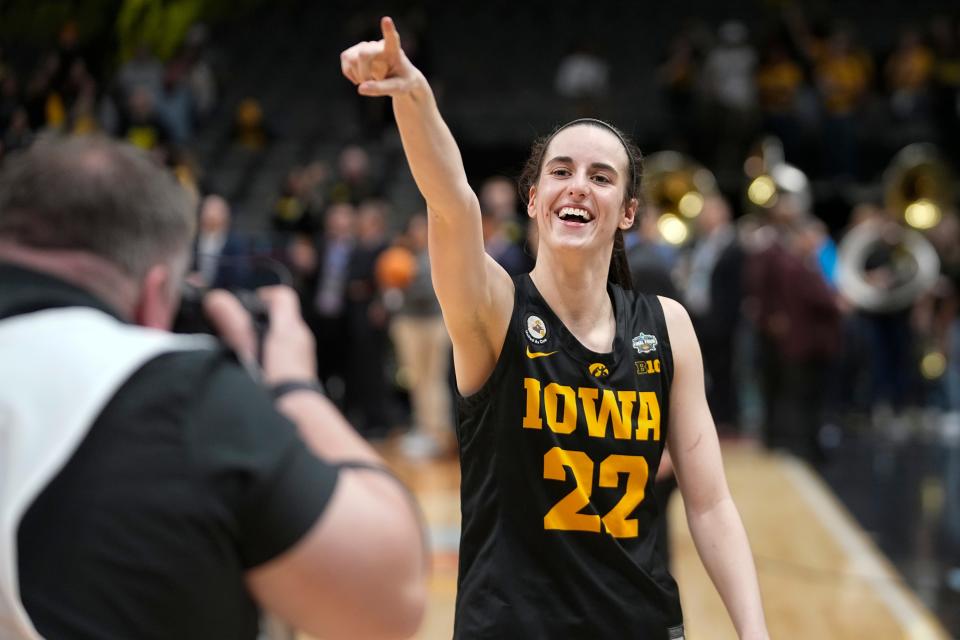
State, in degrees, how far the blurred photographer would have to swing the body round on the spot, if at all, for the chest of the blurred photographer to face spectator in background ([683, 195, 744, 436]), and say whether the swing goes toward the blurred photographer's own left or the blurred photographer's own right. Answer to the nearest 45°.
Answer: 0° — they already face them

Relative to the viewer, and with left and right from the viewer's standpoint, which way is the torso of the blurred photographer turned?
facing away from the viewer and to the right of the viewer

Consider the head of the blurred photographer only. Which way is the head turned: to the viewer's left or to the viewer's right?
to the viewer's right

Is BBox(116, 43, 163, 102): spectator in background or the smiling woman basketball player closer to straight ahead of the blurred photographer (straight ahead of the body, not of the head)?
the smiling woman basketball player

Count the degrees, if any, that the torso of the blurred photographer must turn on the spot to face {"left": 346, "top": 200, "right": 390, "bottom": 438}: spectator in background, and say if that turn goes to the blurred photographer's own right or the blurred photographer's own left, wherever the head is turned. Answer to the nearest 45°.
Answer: approximately 45° to the blurred photographer's own left

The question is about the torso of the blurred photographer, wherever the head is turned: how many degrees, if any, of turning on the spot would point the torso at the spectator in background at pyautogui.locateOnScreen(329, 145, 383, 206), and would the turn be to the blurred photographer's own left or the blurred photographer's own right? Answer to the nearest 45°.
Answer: approximately 45° to the blurred photographer's own left

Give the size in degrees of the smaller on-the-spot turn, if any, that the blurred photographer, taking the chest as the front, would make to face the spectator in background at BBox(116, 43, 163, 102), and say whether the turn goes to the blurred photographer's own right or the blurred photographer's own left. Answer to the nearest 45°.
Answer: approximately 45° to the blurred photographer's own left

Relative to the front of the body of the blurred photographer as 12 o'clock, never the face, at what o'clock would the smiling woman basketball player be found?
The smiling woman basketball player is roughly at 12 o'clock from the blurred photographer.
